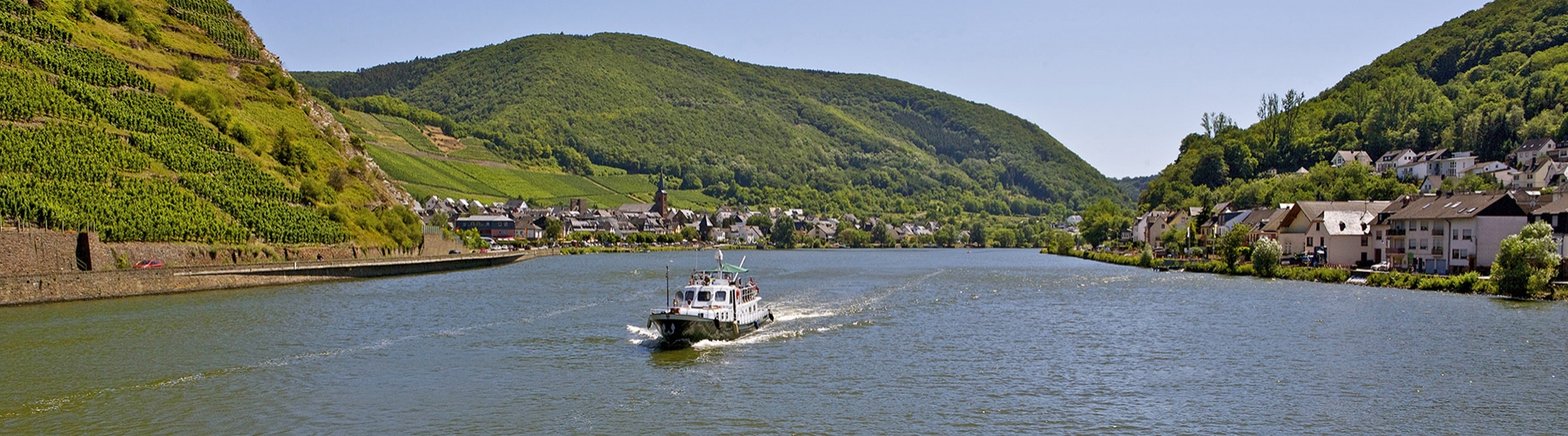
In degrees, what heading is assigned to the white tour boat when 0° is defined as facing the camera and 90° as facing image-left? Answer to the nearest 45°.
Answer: approximately 45°
